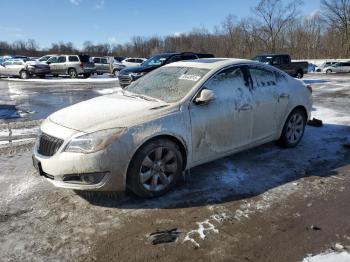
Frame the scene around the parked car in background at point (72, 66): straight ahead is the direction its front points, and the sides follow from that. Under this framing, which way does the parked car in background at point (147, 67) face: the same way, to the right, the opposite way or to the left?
to the left

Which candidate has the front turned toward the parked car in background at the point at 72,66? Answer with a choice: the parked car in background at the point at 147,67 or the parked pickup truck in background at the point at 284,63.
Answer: the parked pickup truck in background at the point at 284,63

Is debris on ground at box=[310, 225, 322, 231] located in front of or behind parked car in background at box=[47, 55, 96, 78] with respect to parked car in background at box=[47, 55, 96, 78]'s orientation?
behind

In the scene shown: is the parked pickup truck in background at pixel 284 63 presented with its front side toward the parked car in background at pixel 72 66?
yes

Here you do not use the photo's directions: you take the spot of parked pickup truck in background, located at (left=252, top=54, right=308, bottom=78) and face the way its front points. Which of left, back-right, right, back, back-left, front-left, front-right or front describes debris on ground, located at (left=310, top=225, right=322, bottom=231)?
left

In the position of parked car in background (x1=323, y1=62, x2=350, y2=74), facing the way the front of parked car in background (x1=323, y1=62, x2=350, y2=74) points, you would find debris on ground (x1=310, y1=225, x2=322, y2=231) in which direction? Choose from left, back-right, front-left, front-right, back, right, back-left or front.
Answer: left

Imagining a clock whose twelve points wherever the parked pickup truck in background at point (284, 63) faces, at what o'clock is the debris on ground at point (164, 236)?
The debris on ground is roughly at 9 o'clock from the parked pickup truck in background.

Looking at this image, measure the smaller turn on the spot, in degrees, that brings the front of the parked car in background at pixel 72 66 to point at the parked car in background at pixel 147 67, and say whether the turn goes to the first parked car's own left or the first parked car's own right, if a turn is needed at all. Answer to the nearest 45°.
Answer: approximately 135° to the first parked car's own left

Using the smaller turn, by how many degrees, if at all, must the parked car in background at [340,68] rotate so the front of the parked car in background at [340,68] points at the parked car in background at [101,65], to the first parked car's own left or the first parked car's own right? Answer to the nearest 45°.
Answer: approximately 45° to the first parked car's own left

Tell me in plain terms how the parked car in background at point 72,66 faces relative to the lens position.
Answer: facing away from the viewer and to the left of the viewer

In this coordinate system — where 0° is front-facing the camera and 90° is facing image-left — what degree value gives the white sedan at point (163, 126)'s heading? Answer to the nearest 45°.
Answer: approximately 45°

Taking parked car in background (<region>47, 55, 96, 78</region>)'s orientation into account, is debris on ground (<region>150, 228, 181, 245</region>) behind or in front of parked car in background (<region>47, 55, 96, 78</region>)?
behind

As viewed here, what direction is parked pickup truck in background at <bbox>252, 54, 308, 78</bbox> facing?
to the viewer's left

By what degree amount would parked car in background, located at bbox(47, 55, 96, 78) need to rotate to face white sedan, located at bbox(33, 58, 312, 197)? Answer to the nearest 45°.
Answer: approximately 135° to its left

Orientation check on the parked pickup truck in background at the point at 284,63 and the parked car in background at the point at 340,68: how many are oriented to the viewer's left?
2

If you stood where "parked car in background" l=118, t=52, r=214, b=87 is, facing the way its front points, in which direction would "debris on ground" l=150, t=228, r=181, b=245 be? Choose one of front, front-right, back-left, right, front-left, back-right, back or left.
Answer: front-left
